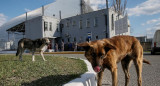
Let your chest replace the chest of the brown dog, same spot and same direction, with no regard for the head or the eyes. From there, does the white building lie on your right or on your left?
on your right

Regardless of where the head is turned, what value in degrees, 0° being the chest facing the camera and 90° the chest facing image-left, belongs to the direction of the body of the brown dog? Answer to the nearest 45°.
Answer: approximately 45°
